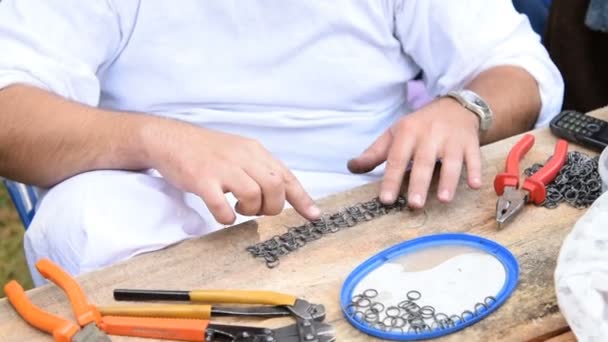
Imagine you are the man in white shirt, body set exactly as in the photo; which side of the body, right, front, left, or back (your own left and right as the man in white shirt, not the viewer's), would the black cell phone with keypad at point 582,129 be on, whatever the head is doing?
left

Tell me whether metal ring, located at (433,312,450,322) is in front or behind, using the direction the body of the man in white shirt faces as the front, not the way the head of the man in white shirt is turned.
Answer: in front

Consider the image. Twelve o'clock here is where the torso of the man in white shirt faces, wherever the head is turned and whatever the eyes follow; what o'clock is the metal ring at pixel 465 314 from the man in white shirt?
The metal ring is roughly at 11 o'clock from the man in white shirt.

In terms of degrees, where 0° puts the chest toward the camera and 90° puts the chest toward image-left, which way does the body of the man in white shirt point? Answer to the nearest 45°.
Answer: approximately 0°

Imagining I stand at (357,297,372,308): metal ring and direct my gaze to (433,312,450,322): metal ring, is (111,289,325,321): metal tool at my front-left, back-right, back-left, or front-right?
back-right
